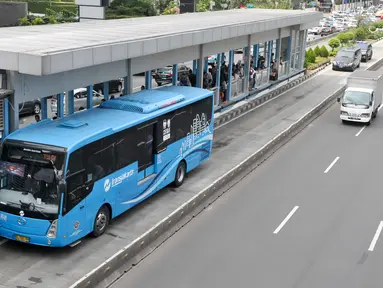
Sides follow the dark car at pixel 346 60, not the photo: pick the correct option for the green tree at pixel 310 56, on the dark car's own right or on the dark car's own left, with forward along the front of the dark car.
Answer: on the dark car's own right

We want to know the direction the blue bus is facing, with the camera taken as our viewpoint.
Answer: facing the viewer and to the left of the viewer

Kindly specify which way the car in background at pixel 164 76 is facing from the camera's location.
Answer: facing away from the viewer and to the right of the viewer

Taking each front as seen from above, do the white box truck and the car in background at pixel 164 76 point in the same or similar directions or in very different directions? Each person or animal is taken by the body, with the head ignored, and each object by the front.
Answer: very different directions

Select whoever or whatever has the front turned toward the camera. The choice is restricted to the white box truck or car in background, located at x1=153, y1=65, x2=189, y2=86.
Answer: the white box truck

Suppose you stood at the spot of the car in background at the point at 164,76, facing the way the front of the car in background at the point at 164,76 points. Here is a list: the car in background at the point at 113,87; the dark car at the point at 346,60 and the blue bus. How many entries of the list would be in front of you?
1

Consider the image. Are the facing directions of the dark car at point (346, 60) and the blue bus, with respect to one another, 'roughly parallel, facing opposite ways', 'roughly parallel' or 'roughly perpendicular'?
roughly parallel

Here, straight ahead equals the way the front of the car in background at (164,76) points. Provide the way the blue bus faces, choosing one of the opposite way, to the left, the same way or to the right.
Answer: the opposite way

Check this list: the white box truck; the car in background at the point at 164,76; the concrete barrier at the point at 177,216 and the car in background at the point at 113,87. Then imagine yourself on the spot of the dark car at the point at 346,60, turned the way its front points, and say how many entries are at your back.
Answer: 0

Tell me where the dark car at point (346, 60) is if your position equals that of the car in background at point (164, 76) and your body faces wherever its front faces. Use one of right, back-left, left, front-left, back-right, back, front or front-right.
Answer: front

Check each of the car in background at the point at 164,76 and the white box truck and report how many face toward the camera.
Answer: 1

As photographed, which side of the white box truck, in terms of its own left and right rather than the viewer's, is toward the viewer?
front

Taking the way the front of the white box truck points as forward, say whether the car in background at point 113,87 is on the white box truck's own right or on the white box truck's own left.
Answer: on the white box truck's own right

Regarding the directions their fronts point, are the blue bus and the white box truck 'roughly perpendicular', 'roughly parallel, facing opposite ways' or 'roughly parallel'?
roughly parallel

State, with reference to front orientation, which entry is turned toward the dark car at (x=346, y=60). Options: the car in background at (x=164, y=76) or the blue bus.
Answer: the car in background

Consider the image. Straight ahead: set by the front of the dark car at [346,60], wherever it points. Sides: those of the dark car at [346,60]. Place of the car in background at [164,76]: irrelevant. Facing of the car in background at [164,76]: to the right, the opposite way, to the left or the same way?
the opposite way

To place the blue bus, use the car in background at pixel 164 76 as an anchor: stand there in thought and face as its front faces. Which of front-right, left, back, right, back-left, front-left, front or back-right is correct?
back-right
